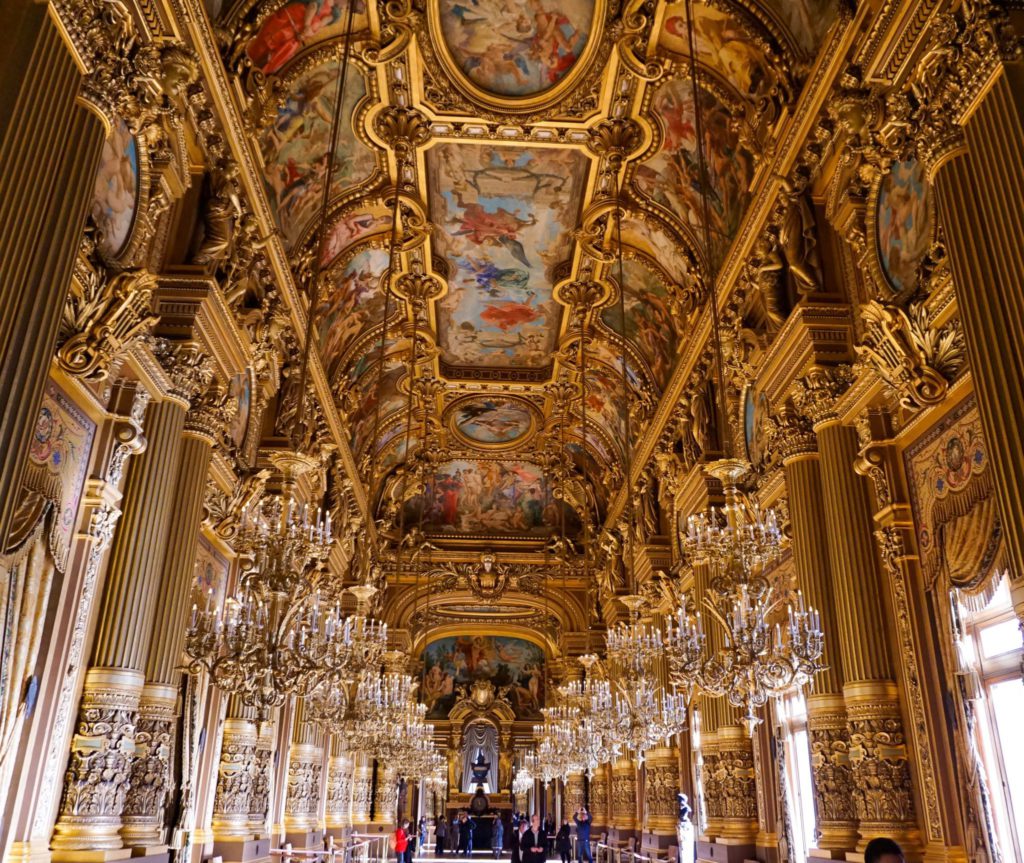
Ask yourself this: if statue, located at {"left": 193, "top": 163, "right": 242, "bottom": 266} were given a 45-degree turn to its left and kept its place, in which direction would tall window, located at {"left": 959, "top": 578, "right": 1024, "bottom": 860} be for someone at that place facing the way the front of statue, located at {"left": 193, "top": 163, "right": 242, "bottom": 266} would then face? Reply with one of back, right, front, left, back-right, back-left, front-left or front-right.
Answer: right

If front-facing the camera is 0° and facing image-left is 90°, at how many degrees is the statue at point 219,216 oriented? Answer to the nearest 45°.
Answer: approximately 270°

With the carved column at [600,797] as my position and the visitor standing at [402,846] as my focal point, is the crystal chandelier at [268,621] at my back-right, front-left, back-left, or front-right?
front-left

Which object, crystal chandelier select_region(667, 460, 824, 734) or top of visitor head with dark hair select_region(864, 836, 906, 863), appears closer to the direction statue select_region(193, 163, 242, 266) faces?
the crystal chandelier

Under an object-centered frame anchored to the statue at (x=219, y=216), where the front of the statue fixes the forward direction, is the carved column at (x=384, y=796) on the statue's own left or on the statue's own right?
on the statue's own left

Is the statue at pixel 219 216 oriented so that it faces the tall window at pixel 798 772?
yes

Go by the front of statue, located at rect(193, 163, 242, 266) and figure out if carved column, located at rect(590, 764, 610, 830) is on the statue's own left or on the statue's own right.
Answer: on the statue's own left
